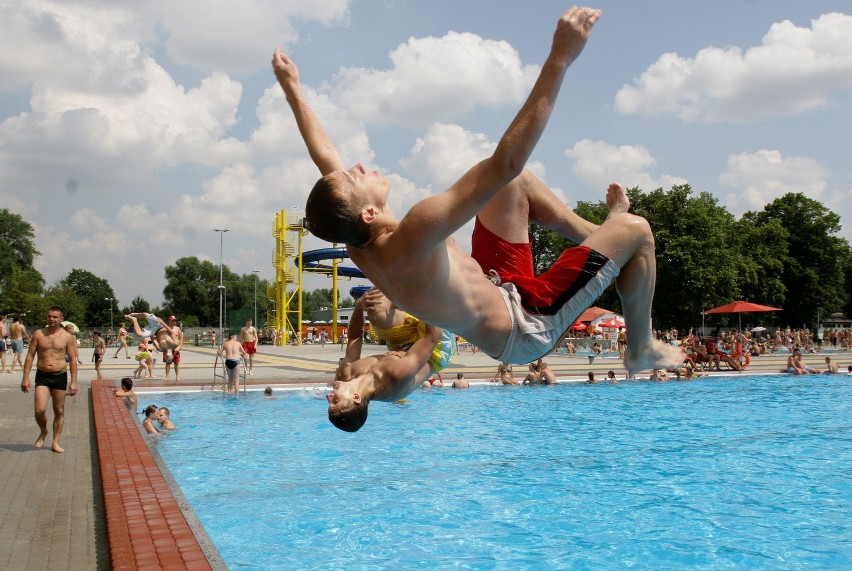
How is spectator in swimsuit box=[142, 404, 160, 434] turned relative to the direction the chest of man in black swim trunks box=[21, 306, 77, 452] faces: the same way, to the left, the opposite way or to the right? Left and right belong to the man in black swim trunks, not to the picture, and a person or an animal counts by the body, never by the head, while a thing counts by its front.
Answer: to the left

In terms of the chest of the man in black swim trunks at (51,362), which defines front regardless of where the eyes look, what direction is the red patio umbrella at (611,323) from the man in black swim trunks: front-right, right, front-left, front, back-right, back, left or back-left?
back-left

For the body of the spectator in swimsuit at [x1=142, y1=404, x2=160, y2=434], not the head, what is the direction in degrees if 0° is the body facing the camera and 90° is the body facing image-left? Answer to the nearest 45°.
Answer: approximately 270°
